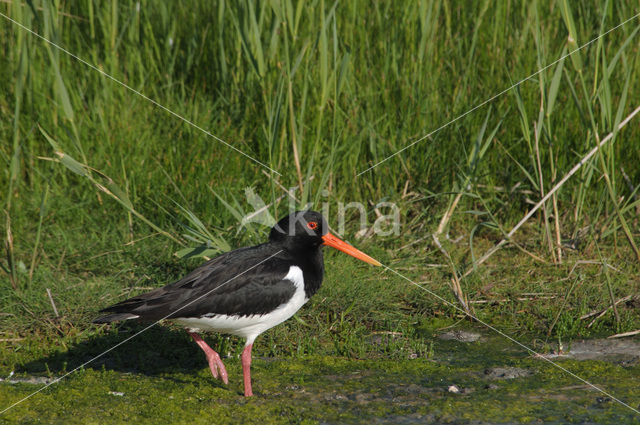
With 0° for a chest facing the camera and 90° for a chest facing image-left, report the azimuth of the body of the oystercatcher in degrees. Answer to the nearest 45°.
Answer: approximately 270°
